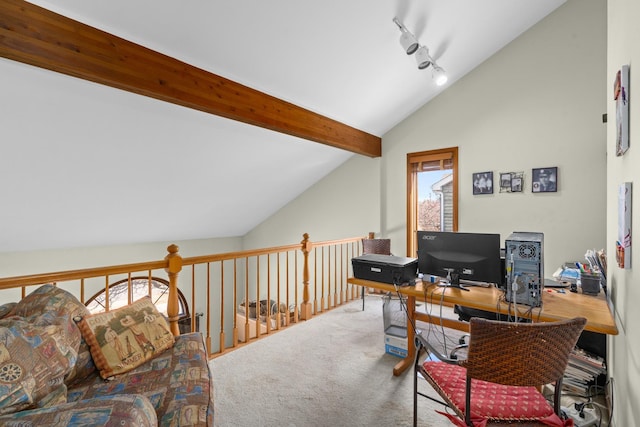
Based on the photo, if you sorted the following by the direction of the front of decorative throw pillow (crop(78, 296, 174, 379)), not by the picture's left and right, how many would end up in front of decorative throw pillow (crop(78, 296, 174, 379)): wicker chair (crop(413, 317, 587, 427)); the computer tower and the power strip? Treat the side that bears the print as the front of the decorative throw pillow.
3

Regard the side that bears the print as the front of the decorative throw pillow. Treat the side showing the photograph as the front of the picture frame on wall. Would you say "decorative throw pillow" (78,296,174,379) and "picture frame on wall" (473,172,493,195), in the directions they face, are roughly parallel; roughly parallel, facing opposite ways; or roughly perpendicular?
roughly perpendicular

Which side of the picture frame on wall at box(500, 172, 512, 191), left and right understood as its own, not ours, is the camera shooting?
front

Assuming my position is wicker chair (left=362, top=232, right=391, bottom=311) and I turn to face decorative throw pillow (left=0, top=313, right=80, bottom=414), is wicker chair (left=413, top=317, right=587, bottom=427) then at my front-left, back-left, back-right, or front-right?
front-left

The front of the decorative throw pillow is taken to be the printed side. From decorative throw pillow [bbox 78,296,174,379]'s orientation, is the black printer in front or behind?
in front

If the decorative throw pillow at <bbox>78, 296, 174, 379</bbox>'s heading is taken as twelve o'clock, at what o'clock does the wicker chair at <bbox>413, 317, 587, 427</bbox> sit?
The wicker chair is roughly at 12 o'clock from the decorative throw pillow.

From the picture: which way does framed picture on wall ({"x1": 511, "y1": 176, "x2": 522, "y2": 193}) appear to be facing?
toward the camera

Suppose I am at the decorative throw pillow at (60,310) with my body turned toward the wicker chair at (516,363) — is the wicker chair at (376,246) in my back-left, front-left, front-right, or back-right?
front-left

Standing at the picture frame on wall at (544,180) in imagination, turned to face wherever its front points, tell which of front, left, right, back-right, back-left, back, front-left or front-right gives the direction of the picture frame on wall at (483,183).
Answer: right

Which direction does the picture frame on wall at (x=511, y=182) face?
toward the camera

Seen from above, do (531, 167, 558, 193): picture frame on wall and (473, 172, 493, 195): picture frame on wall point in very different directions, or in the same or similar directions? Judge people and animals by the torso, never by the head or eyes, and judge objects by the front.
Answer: same or similar directions

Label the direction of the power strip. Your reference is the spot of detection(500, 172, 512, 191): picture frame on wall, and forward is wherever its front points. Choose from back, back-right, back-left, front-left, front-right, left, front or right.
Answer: front
